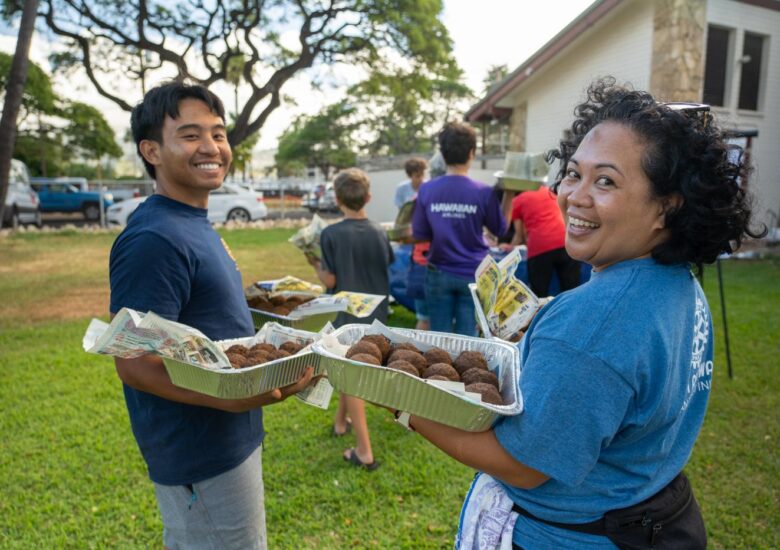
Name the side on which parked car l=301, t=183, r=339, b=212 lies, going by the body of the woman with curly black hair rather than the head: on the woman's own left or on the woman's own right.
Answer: on the woman's own right

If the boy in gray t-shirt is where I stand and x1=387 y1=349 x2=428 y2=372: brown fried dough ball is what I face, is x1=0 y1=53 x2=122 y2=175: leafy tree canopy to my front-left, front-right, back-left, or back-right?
back-right

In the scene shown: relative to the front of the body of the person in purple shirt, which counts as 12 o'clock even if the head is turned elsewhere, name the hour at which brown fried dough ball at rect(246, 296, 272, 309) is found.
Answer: The brown fried dough ball is roughly at 7 o'clock from the person in purple shirt.

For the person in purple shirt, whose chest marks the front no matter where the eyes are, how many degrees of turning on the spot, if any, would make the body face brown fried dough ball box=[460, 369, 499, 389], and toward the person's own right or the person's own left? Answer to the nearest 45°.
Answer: approximately 180°

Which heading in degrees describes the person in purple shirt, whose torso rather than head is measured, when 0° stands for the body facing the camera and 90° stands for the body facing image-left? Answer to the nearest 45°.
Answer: approximately 180°

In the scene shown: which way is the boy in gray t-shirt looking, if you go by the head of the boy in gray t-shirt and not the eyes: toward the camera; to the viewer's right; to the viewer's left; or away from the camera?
away from the camera

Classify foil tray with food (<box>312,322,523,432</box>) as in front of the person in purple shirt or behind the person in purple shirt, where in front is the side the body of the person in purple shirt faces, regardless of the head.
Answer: behind

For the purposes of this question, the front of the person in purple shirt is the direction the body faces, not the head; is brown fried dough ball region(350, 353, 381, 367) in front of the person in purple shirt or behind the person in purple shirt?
behind

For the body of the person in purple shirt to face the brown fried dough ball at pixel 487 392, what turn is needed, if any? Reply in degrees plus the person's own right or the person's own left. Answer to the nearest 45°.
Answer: approximately 180°

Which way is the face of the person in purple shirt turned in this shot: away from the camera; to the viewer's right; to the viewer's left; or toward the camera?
away from the camera
